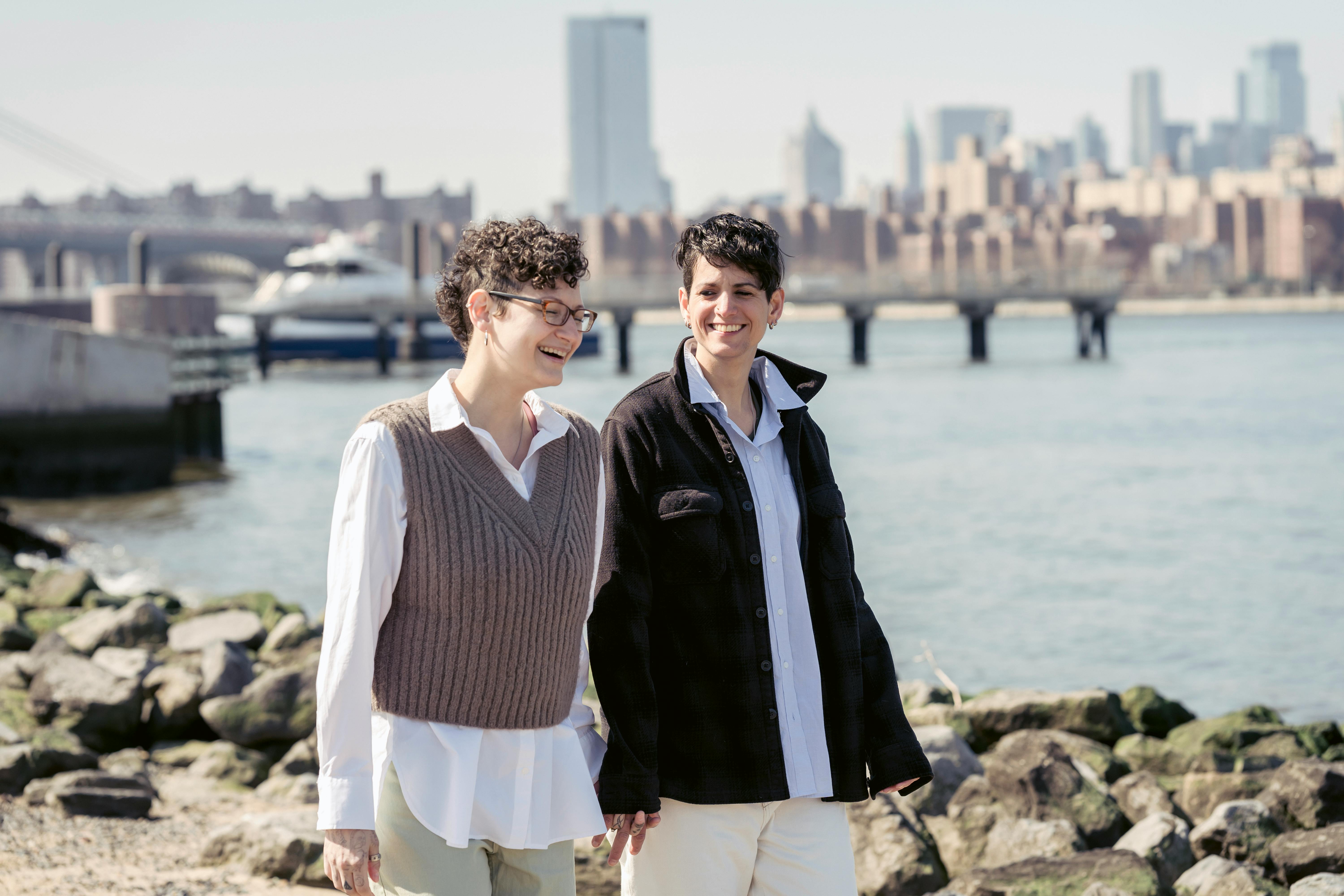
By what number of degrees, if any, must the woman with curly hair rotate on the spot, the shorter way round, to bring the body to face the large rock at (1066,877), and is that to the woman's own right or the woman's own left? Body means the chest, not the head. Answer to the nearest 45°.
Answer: approximately 90° to the woman's own left

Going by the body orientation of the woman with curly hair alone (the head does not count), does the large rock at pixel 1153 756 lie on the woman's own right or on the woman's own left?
on the woman's own left

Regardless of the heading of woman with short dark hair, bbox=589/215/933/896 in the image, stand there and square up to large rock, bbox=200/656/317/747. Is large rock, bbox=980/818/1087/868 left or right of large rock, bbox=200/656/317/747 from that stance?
right

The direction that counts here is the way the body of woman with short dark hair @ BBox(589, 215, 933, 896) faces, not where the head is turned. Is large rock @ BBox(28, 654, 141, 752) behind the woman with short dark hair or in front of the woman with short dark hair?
behind

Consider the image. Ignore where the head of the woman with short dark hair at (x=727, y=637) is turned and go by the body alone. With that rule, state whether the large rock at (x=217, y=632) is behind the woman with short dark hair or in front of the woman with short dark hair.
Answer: behind

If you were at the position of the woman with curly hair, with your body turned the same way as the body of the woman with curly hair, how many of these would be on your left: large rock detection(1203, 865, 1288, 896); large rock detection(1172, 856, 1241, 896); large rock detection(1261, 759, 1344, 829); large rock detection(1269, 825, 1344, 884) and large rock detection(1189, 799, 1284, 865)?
5

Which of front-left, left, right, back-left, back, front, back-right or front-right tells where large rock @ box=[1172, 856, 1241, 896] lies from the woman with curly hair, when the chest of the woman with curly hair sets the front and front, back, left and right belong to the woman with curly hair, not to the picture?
left

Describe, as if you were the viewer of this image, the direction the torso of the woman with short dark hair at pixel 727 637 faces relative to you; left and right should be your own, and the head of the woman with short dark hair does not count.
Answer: facing the viewer and to the right of the viewer

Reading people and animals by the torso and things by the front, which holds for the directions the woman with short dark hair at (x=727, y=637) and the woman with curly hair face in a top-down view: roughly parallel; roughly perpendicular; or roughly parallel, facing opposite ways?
roughly parallel

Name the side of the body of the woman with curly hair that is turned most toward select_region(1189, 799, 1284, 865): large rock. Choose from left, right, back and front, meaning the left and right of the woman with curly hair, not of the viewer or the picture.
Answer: left

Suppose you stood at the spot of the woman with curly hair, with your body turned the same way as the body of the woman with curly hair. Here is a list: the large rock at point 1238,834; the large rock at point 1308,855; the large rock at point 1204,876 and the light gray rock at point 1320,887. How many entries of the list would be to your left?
4

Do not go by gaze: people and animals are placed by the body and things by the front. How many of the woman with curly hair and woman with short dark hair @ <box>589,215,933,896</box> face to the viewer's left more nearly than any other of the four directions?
0

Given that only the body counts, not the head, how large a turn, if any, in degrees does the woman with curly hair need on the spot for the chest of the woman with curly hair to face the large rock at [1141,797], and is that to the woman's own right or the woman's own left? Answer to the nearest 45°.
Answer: approximately 90° to the woman's own left
